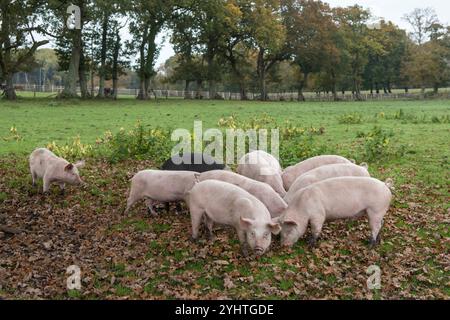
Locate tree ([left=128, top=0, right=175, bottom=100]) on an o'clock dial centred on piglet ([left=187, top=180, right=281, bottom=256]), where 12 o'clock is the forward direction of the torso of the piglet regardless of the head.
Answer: The tree is roughly at 7 o'clock from the piglet.

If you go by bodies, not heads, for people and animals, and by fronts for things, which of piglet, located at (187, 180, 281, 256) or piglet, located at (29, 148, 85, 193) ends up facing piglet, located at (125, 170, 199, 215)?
piglet, located at (29, 148, 85, 193)

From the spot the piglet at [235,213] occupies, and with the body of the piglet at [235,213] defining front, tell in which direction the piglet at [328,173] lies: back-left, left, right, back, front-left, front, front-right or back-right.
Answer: left

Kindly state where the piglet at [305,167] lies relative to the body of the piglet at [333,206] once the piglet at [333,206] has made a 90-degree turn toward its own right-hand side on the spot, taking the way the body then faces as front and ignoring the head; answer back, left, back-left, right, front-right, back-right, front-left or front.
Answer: front

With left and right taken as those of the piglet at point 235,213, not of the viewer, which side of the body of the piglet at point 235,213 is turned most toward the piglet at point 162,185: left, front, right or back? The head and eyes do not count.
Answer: back

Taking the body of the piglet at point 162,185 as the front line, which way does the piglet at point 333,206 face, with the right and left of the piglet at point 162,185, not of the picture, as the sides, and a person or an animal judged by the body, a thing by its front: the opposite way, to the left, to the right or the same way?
the opposite way

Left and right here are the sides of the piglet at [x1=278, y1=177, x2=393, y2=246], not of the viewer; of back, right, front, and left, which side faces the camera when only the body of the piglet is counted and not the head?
left

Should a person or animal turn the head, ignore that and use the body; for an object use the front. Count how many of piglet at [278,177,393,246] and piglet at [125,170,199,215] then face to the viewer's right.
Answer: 1

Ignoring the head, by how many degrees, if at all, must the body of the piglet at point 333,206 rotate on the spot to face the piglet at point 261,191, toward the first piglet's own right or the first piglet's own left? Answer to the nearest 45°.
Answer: approximately 45° to the first piglet's own right

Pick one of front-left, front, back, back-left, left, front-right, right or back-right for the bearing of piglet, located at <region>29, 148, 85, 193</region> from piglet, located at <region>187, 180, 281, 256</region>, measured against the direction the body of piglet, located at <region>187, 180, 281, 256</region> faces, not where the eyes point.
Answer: back

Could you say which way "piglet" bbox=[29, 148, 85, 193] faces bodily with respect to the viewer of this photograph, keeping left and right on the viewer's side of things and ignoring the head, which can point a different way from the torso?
facing the viewer and to the right of the viewer

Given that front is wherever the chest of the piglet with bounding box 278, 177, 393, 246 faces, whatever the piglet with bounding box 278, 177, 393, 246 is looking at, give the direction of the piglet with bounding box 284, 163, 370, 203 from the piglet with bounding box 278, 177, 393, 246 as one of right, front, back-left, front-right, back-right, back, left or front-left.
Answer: right

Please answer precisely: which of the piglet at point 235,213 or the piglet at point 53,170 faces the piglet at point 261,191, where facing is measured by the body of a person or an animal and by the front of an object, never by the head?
the piglet at point 53,170

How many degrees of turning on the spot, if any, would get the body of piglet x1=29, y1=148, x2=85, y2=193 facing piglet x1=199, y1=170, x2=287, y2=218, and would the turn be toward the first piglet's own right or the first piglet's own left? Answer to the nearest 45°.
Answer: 0° — it already faces it
